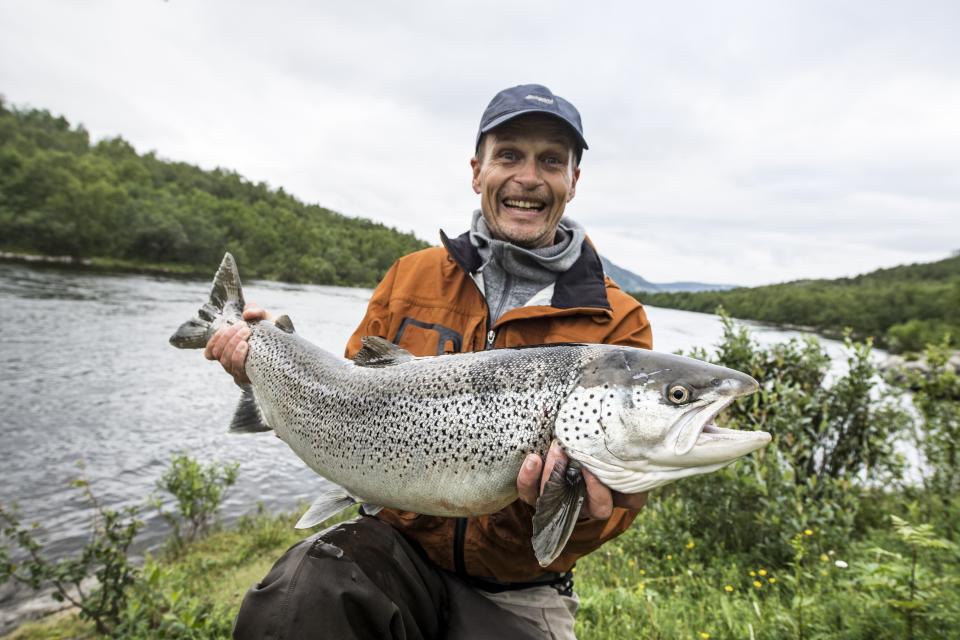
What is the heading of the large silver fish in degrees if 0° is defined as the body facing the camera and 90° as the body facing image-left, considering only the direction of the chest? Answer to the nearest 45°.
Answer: approximately 270°

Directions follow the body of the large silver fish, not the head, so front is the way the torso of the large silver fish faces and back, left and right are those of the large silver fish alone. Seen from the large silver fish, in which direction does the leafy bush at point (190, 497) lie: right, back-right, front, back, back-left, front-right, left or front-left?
back-left

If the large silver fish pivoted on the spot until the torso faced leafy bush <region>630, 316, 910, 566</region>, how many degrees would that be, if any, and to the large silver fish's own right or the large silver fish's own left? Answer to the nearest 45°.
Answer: approximately 45° to the large silver fish's own left

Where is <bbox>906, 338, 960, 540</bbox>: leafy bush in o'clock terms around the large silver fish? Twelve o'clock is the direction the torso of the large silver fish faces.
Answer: The leafy bush is roughly at 11 o'clock from the large silver fish.
